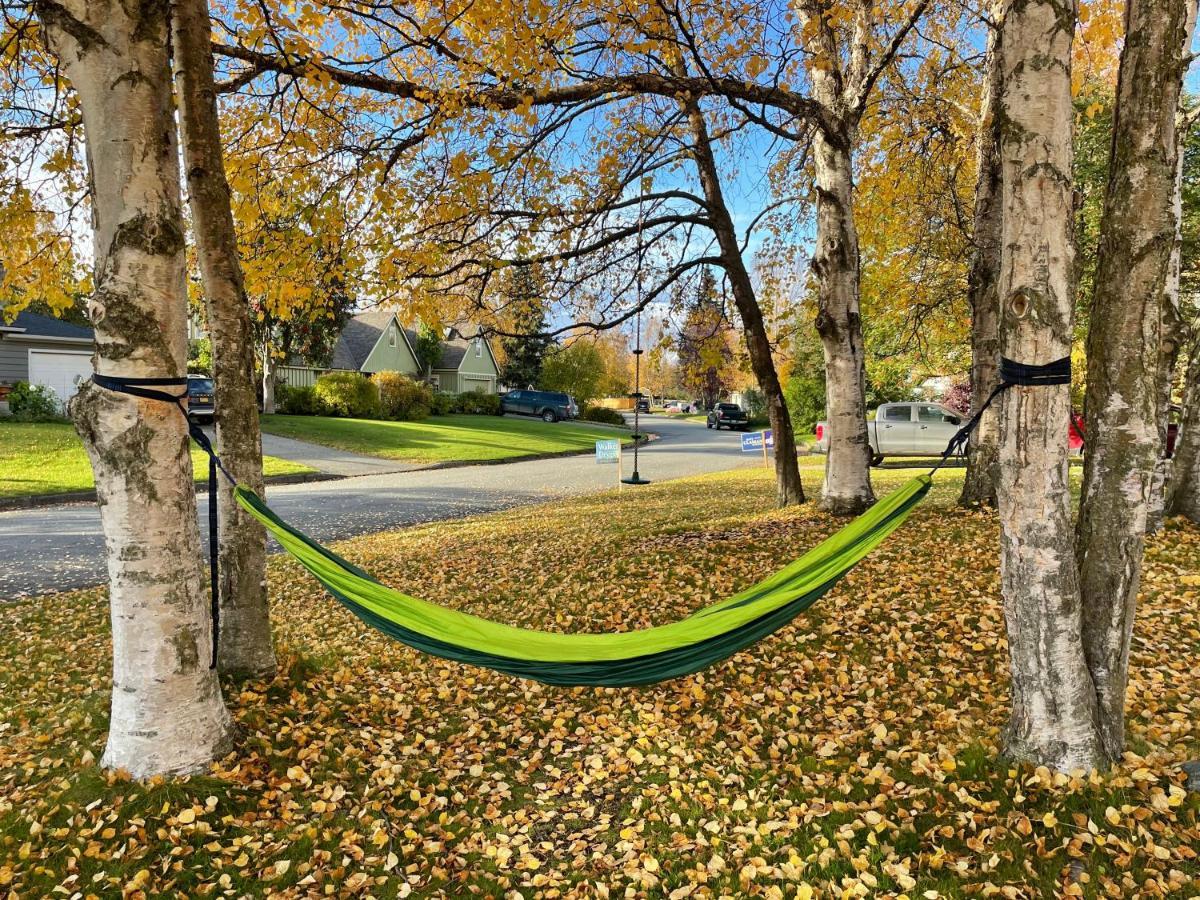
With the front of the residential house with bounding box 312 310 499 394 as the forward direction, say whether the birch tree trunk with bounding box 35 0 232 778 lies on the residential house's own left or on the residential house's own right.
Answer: on the residential house's own right

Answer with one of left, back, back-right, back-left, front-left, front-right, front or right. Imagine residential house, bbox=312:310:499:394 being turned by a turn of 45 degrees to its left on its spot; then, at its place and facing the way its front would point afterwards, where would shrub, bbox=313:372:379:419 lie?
right

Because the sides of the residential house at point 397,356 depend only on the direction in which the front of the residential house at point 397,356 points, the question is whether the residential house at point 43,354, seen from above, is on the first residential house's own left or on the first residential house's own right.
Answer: on the first residential house's own right

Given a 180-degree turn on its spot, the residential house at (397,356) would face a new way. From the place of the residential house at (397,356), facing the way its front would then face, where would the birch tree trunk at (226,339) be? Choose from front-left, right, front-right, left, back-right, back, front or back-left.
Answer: back-left

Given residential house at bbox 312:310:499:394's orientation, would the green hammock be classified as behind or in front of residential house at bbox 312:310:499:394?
in front

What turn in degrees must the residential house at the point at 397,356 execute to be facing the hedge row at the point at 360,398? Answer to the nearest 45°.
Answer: approximately 45° to its right

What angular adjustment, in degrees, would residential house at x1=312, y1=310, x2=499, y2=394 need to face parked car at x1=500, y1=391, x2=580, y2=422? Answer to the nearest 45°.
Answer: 0° — it already faces it

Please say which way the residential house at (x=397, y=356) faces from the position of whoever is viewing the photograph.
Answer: facing the viewer and to the right of the viewer
